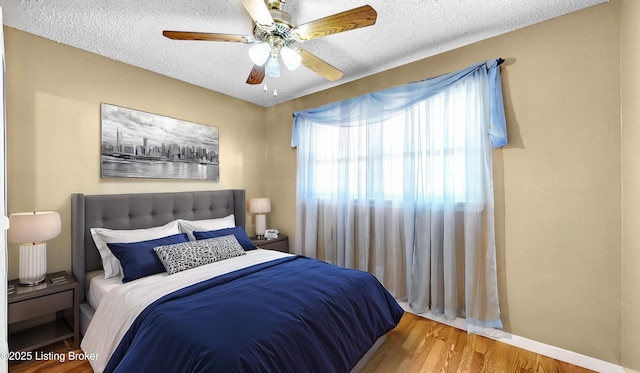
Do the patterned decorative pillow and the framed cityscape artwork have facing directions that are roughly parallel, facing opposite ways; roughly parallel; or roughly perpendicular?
roughly parallel

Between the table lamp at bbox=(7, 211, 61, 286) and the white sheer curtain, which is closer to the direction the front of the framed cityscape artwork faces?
the white sheer curtain

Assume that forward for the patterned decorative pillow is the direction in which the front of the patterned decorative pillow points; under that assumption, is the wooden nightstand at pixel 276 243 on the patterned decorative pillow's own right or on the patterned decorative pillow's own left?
on the patterned decorative pillow's own left

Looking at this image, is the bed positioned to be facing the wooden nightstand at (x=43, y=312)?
no

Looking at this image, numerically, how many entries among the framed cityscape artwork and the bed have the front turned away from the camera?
0

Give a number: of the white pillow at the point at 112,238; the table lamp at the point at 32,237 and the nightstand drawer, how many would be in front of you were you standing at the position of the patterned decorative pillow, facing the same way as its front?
0

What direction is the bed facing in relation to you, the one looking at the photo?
facing the viewer and to the right of the viewer

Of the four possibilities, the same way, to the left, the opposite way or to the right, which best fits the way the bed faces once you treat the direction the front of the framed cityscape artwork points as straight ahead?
the same way

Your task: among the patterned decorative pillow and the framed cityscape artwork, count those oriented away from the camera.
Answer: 0

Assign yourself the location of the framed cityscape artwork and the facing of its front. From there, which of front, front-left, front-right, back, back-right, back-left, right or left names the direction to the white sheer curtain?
front

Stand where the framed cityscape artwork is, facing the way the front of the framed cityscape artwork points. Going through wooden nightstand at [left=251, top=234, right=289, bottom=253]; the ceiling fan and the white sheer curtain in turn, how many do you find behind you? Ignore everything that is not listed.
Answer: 0

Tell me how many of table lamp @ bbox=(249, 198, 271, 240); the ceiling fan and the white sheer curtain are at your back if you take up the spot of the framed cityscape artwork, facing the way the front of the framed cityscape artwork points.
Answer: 0

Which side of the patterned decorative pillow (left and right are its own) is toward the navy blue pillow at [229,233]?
left

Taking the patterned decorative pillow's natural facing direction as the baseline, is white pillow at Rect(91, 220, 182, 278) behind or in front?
behind

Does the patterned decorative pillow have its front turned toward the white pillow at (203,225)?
no
